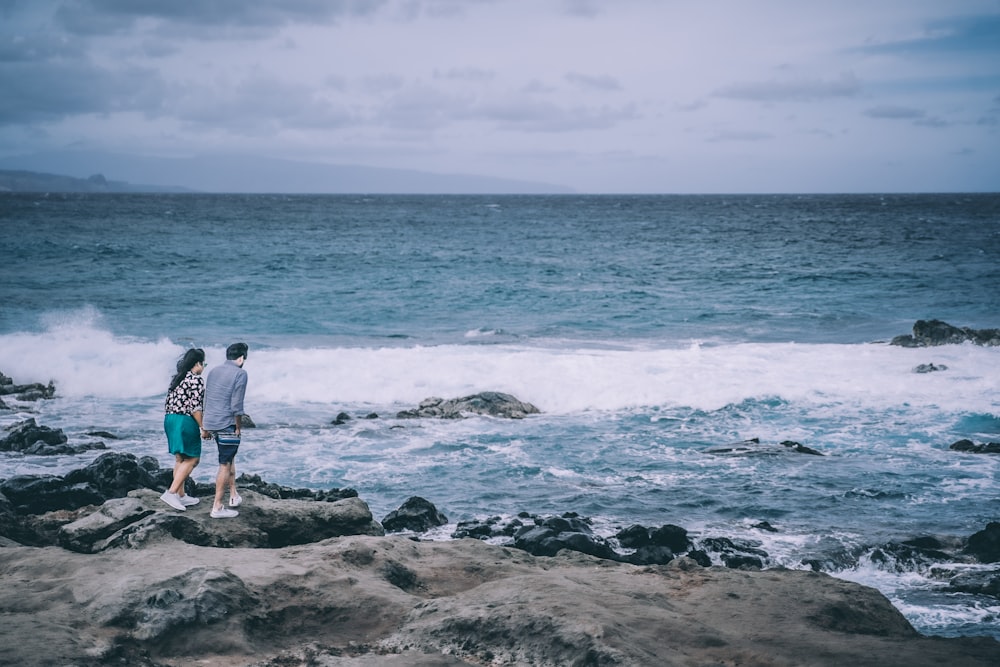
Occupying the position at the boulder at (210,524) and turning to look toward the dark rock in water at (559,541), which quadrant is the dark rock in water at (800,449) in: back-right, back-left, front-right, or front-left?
front-left

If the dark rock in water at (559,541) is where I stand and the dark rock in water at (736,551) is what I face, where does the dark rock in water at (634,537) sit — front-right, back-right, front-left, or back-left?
front-left

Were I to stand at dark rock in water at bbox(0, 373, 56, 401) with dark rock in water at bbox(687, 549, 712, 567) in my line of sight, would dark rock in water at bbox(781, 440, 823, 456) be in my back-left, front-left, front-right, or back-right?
front-left

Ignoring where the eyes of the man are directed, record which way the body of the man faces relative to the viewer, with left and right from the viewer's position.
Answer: facing away from the viewer and to the right of the viewer

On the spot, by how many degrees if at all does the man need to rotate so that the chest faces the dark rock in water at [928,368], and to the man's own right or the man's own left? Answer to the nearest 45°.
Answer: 0° — they already face it

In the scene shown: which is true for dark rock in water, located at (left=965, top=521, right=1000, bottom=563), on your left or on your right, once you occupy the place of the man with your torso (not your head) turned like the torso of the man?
on your right

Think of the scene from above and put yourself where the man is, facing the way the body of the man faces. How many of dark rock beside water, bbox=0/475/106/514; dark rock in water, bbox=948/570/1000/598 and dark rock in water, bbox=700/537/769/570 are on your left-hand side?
1

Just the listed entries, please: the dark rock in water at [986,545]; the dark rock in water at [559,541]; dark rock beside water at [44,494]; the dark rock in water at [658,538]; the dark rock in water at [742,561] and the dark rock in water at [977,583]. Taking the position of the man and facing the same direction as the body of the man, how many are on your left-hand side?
1

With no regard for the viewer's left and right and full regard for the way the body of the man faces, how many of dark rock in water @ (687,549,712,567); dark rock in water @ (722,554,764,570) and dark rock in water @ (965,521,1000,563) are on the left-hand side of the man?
0

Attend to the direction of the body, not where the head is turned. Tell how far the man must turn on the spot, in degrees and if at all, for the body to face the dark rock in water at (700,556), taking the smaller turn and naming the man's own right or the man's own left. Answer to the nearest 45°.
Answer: approximately 45° to the man's own right

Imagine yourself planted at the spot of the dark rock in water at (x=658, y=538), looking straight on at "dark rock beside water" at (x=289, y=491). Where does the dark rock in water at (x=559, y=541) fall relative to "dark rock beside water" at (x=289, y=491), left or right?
left

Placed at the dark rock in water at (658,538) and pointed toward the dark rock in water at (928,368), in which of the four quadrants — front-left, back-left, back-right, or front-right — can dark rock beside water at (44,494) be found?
back-left

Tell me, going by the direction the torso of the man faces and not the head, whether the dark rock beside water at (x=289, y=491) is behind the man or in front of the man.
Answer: in front

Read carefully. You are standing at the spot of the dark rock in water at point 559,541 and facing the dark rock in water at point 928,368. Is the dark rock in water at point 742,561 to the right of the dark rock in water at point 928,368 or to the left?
right

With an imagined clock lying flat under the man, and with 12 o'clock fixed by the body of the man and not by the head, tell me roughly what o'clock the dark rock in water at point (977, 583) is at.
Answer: The dark rock in water is roughly at 2 o'clock from the man.

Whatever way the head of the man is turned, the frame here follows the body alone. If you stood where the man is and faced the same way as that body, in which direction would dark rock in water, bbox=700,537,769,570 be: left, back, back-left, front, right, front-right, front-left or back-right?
front-right
